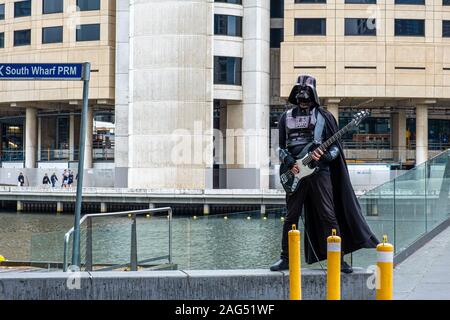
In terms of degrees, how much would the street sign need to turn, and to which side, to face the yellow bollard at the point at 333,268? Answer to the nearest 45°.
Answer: approximately 45° to its left

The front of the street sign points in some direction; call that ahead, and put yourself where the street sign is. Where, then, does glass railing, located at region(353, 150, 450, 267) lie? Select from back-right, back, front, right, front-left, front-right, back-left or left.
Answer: left

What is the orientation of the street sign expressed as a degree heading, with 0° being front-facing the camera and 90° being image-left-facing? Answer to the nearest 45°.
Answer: approximately 0°

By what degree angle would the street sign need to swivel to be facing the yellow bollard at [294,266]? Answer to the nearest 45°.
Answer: approximately 45° to its left

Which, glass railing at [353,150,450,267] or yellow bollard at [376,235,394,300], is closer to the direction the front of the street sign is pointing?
the yellow bollard

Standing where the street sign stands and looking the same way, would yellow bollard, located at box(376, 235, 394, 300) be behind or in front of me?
in front
